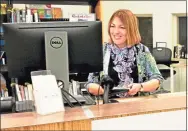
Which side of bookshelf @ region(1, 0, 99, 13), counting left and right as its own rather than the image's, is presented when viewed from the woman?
front

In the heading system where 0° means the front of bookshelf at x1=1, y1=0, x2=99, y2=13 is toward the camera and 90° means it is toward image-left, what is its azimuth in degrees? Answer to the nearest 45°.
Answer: approximately 0°

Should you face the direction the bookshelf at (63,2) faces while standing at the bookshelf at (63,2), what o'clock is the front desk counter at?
The front desk counter is roughly at 12 o'clock from the bookshelf.

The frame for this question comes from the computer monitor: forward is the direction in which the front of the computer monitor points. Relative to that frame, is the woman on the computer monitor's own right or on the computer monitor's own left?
on the computer monitor's own right

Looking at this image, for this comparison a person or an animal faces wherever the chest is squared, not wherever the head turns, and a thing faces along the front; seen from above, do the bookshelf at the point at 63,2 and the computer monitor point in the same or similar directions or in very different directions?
very different directions

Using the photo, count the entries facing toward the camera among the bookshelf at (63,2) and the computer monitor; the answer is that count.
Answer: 1

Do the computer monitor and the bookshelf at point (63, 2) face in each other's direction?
yes

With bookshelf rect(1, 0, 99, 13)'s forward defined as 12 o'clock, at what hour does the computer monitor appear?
The computer monitor is roughly at 12 o'clock from the bookshelf.

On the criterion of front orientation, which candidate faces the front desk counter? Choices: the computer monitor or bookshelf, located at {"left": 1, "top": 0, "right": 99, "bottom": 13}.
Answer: the bookshelf

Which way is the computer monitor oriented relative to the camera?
away from the camera

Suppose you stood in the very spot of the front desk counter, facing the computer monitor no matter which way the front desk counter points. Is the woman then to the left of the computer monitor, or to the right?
right

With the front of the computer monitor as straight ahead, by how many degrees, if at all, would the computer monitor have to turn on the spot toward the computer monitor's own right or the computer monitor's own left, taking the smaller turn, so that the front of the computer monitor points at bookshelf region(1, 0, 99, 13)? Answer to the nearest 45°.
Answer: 0° — it already faces it
